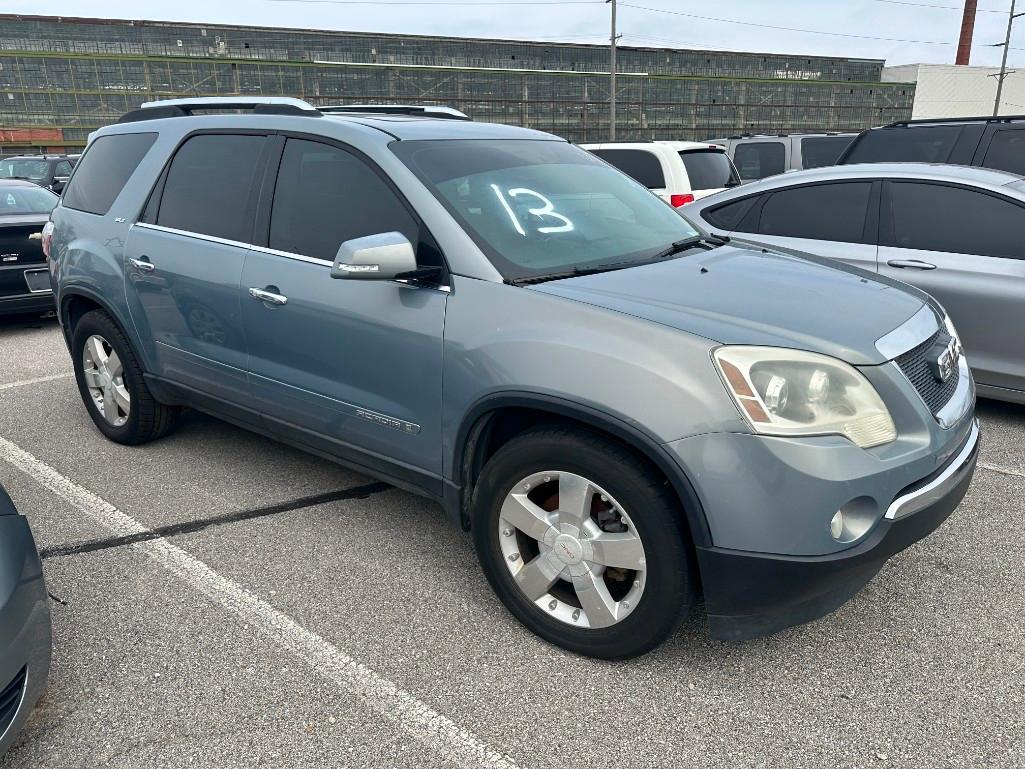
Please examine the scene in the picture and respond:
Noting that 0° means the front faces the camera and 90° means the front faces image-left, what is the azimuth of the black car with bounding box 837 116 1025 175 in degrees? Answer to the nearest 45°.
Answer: approximately 270°

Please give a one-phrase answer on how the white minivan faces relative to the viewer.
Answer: facing away from the viewer and to the left of the viewer

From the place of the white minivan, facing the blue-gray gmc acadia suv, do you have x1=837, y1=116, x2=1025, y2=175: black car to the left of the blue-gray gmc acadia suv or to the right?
left

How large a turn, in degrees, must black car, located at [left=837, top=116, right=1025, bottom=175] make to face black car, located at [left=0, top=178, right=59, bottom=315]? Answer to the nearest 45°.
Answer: approximately 135° to its right

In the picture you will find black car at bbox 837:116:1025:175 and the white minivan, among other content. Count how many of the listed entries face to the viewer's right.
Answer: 1

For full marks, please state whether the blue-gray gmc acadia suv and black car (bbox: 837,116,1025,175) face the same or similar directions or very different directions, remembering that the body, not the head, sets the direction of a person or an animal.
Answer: same or similar directions

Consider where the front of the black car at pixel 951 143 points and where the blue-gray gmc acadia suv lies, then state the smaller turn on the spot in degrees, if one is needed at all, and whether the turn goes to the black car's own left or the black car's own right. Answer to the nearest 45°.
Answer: approximately 90° to the black car's own right

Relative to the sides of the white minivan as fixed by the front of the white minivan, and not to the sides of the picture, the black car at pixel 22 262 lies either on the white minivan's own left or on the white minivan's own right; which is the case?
on the white minivan's own left

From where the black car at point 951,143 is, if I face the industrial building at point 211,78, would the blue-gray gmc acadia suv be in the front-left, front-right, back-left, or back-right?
back-left

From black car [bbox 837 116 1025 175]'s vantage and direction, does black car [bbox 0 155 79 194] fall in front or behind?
behind

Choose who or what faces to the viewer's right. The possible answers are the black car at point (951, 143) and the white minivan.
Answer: the black car

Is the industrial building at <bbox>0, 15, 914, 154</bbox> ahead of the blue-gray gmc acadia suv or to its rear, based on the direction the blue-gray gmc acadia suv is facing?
to the rear

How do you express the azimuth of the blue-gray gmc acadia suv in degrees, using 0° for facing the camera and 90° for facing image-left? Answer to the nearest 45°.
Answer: approximately 315°
